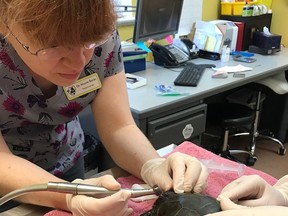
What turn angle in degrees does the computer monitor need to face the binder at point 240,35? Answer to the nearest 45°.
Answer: approximately 90° to its left

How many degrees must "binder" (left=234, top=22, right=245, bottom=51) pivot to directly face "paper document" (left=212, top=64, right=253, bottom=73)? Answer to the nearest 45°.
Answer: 0° — it already faces it

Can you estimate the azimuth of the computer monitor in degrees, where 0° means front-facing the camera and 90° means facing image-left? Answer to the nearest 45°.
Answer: approximately 315°

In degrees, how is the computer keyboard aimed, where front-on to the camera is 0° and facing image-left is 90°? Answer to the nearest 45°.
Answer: approximately 315°

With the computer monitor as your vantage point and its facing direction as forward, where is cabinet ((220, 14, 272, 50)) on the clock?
The cabinet is roughly at 9 o'clock from the computer monitor.
